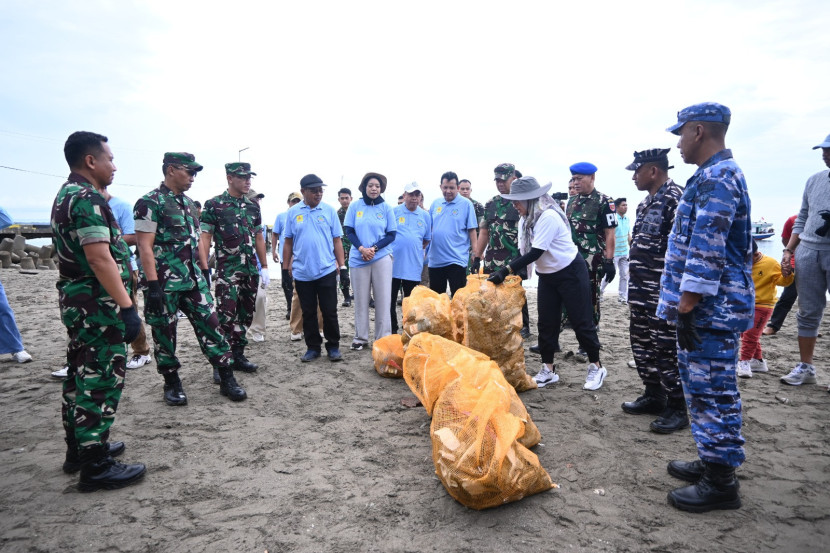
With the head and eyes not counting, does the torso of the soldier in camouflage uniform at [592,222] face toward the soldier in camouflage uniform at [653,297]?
no

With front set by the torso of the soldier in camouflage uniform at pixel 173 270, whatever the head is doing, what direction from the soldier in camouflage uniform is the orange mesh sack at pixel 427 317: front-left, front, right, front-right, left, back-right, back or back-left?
front-left

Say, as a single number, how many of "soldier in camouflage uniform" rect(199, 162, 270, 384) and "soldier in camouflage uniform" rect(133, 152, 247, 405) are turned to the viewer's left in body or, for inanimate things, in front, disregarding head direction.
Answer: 0

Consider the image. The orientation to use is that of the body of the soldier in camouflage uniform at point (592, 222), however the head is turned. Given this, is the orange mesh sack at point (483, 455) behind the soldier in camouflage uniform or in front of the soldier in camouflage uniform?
in front

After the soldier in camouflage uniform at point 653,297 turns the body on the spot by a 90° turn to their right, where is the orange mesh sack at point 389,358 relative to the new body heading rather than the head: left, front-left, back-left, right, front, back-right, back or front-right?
left

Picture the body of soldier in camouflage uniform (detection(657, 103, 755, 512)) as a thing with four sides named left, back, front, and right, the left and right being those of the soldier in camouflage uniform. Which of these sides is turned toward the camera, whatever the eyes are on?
left

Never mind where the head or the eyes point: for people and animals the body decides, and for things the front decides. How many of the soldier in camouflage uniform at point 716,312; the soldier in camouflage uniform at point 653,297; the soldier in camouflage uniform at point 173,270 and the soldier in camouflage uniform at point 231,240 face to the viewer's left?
2

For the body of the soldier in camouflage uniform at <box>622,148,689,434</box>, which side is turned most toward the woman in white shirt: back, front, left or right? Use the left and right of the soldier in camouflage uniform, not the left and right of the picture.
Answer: front

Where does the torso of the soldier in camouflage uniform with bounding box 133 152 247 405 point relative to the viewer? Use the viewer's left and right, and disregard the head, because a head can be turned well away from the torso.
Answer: facing the viewer and to the right of the viewer

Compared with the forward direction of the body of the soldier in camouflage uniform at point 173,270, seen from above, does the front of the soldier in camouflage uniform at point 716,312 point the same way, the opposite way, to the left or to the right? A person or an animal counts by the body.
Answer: the opposite way

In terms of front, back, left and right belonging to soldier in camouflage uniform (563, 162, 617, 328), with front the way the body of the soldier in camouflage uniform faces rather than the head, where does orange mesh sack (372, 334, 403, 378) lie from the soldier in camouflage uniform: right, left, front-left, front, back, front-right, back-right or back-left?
front

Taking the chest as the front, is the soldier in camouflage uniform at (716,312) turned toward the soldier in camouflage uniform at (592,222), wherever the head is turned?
no

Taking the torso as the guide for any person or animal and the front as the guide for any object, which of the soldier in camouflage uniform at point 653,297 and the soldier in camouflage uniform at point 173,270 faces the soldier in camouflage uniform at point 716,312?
the soldier in camouflage uniform at point 173,270

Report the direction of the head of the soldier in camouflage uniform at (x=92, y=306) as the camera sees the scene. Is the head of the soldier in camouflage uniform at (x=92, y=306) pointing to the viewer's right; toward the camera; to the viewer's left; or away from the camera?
to the viewer's right

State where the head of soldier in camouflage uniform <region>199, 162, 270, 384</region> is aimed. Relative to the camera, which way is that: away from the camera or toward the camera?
toward the camera

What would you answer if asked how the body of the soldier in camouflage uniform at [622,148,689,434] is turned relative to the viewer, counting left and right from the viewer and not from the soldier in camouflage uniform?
facing to the left of the viewer

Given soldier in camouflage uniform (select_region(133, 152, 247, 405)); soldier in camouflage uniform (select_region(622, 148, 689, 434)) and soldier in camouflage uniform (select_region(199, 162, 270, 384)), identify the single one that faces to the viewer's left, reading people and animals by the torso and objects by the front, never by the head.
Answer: soldier in camouflage uniform (select_region(622, 148, 689, 434))

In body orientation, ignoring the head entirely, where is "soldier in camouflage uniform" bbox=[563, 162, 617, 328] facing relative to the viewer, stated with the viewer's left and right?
facing the viewer and to the left of the viewer

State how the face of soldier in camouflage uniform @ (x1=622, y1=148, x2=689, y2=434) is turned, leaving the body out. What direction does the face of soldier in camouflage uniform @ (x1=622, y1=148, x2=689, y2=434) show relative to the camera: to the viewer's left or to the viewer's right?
to the viewer's left
